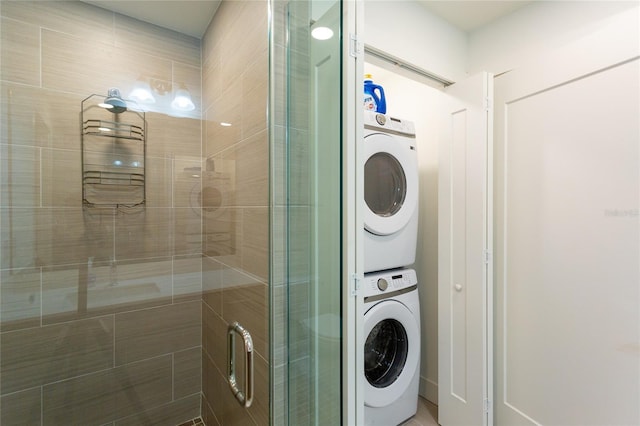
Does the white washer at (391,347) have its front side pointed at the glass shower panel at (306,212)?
no

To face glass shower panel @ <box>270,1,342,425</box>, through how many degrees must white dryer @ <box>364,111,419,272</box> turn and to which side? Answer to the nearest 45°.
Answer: approximately 45° to its right

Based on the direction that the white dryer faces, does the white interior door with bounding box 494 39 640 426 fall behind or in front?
in front

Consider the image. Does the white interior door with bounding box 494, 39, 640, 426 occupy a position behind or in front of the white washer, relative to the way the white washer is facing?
in front

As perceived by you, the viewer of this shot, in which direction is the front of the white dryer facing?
facing the viewer and to the right of the viewer

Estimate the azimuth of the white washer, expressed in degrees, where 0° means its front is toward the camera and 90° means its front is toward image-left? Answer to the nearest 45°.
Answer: approximately 315°
